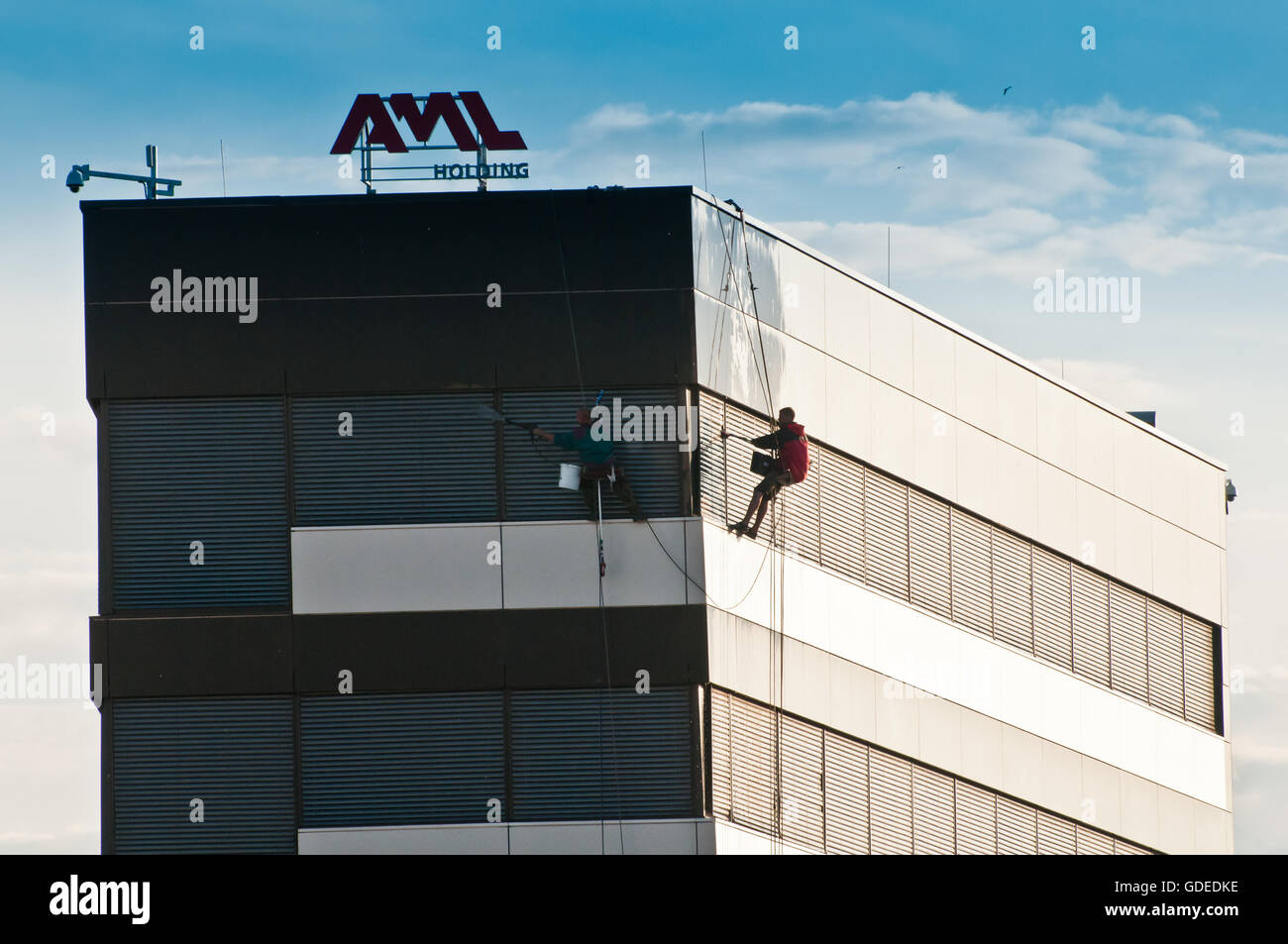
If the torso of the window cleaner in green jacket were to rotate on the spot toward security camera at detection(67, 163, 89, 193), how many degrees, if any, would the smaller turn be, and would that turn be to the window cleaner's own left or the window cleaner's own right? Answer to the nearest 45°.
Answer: approximately 90° to the window cleaner's own left

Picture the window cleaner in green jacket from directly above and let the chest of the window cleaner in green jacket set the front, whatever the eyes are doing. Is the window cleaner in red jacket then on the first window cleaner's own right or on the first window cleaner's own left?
on the first window cleaner's own right

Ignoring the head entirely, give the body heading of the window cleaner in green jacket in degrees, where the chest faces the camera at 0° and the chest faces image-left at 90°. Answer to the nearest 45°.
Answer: approximately 180°
